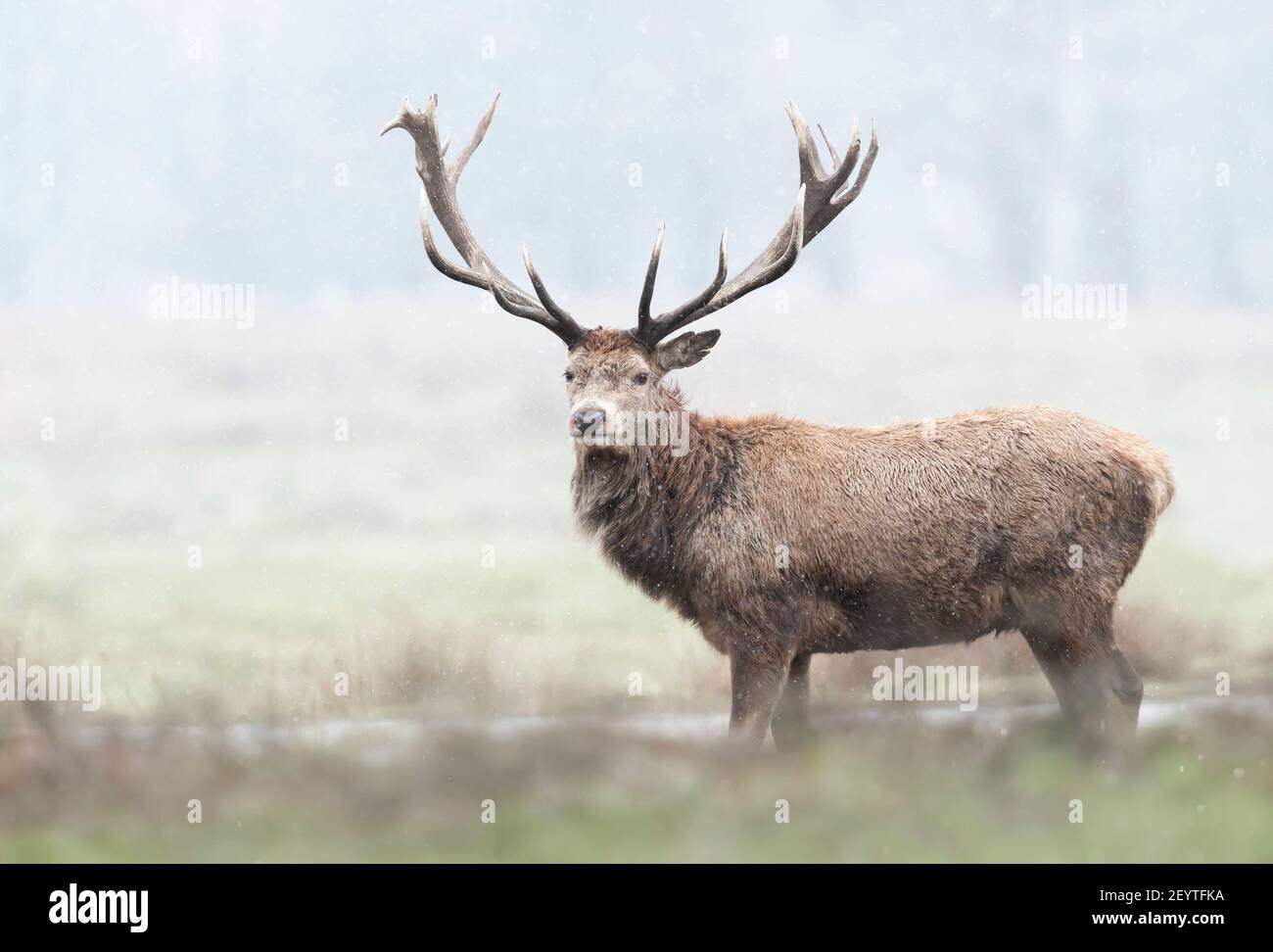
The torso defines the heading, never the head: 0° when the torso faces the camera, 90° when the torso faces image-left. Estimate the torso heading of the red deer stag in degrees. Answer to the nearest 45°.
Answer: approximately 90°
